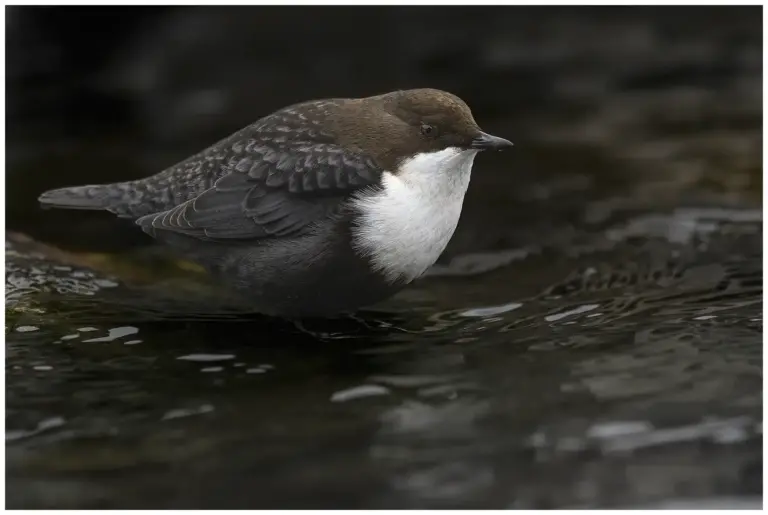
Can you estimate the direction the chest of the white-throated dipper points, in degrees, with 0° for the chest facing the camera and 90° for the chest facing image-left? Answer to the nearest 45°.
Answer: approximately 270°
